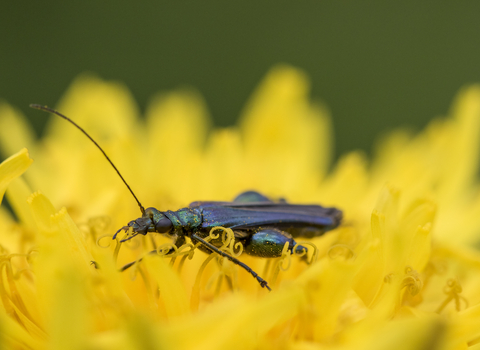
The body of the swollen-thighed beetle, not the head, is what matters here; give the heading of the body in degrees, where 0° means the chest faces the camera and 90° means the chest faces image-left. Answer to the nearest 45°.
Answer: approximately 90°
